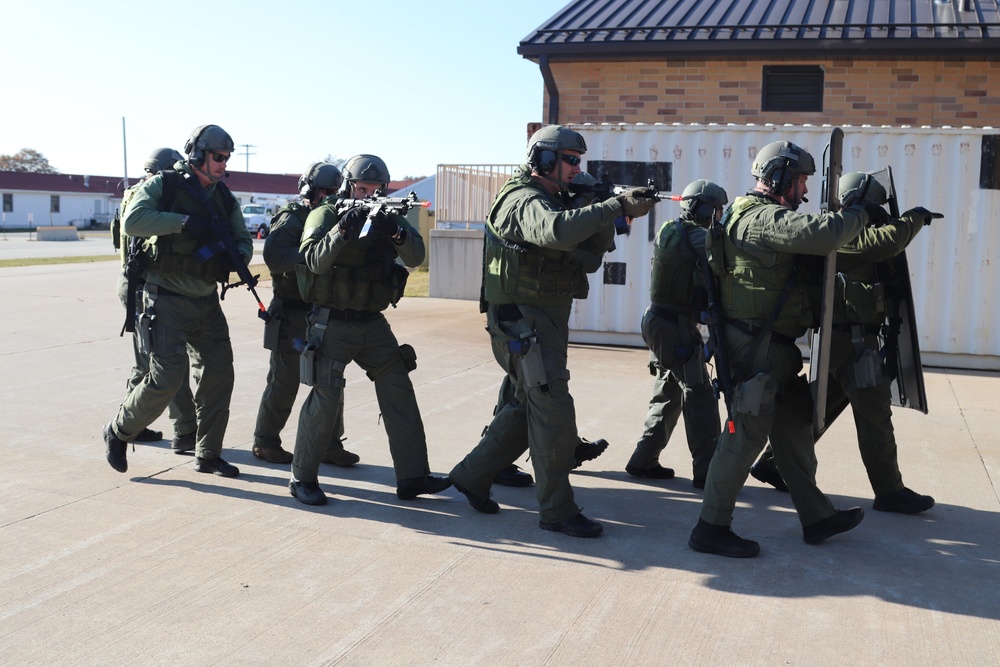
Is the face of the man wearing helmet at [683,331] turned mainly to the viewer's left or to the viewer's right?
to the viewer's right

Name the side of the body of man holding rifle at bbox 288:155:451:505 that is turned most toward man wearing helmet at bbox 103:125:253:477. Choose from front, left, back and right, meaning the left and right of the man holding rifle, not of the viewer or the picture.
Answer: back

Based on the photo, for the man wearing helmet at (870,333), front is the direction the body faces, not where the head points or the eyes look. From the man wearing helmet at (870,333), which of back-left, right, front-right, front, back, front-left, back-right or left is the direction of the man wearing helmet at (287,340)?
back

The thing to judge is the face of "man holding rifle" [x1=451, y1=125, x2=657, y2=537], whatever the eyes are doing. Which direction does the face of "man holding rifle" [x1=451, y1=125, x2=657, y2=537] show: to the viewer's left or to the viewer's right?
to the viewer's right

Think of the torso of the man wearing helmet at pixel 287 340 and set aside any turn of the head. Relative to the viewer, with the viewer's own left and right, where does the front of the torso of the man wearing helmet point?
facing to the right of the viewer

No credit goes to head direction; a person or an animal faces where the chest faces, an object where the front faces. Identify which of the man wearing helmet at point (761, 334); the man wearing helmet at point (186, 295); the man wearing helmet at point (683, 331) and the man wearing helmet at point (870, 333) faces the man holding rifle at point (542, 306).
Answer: the man wearing helmet at point (186, 295)

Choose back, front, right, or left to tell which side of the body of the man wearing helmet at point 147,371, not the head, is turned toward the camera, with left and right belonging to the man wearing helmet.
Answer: right

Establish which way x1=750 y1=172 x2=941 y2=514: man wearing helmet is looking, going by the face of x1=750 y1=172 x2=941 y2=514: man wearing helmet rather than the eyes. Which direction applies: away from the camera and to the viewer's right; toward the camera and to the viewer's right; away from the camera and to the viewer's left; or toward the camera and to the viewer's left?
away from the camera and to the viewer's right

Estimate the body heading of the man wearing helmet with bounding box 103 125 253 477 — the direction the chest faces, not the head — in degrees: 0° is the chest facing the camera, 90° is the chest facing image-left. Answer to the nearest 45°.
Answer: approximately 315°

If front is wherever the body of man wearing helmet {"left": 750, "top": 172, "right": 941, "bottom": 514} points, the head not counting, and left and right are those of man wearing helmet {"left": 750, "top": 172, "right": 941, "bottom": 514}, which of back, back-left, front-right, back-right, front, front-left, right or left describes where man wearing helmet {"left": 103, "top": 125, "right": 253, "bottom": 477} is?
back

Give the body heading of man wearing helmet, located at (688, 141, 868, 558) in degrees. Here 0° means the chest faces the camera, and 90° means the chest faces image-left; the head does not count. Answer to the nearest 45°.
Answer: approximately 270°
